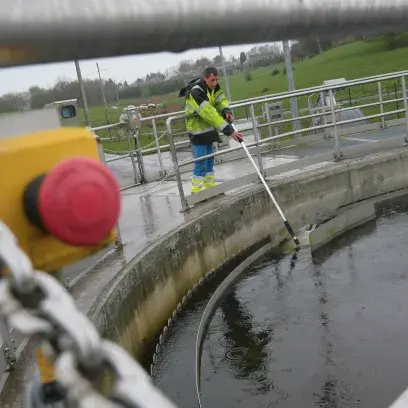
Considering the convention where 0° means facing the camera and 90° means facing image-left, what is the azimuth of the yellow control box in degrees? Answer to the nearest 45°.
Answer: approximately 315°

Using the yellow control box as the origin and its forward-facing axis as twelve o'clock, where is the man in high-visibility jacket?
The man in high-visibility jacket is roughly at 8 o'clock from the yellow control box.

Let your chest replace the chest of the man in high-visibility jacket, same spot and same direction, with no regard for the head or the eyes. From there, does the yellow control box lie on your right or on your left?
on your right
